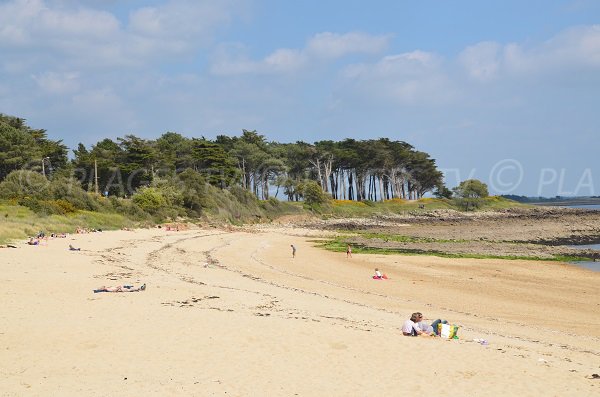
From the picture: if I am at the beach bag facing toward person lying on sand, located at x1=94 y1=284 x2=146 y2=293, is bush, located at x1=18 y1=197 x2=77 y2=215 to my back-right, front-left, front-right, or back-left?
front-right

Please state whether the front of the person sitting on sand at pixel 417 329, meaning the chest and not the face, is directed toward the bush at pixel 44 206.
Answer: no

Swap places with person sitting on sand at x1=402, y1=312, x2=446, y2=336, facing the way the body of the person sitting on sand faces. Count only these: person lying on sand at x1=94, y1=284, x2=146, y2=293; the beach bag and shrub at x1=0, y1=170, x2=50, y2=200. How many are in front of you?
1
